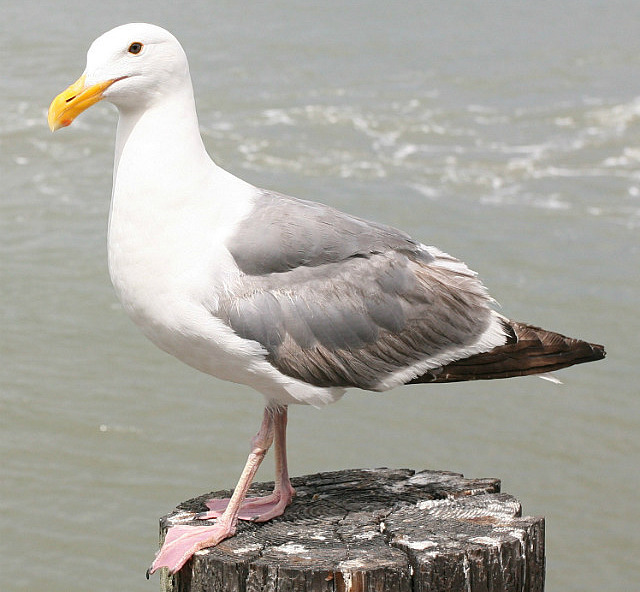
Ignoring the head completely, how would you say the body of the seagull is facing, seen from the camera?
to the viewer's left
